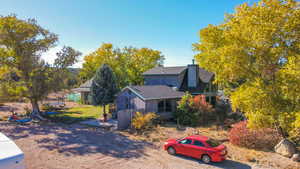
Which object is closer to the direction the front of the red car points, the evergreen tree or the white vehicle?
the evergreen tree
